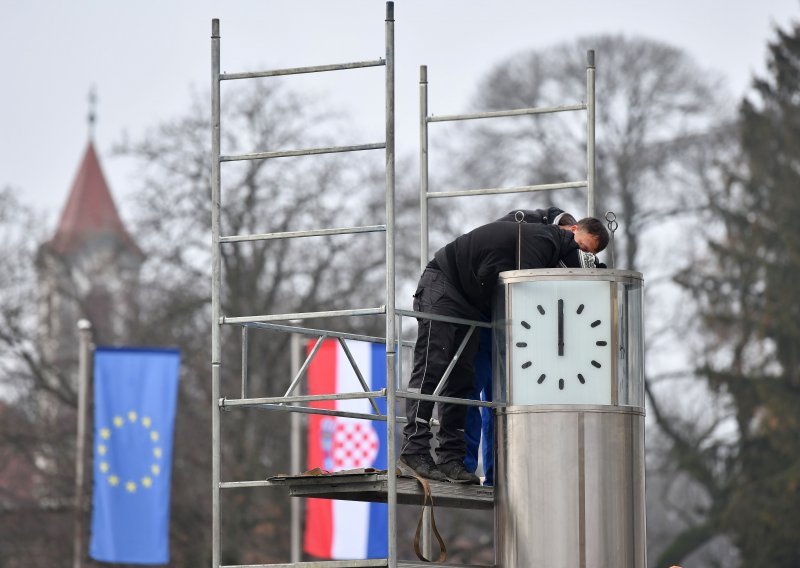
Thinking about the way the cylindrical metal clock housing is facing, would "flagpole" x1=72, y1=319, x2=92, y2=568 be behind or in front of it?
behind

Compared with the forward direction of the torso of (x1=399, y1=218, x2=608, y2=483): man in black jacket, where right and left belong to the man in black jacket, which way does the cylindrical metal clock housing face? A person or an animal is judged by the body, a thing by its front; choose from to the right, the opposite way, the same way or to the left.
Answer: to the right

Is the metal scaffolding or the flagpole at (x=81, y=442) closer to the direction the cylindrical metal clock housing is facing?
the metal scaffolding

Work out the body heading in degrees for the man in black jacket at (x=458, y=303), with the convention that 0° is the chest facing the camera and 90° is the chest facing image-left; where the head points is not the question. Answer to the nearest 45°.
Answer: approximately 270°

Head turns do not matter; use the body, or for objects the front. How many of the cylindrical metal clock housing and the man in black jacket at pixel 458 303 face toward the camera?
1

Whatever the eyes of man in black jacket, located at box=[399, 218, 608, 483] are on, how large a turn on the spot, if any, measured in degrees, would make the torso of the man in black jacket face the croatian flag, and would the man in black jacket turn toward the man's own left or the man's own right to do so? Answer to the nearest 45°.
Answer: approximately 90° to the man's own left

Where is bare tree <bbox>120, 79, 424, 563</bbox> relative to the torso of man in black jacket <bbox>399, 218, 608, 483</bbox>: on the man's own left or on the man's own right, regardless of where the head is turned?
on the man's own left

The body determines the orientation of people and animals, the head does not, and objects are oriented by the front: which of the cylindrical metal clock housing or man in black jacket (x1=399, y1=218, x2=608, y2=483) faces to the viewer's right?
the man in black jacket

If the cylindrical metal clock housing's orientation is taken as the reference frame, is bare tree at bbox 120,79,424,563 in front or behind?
behind
